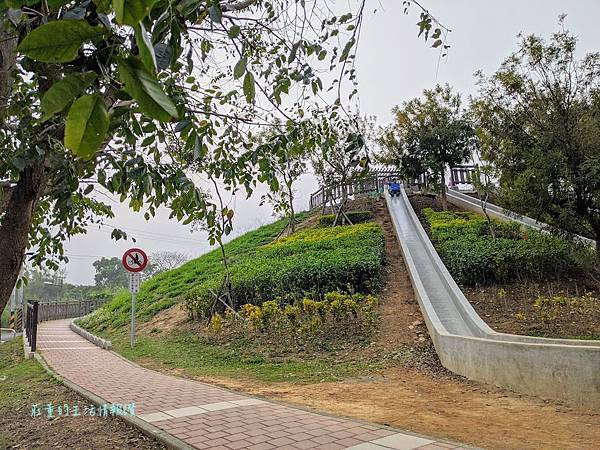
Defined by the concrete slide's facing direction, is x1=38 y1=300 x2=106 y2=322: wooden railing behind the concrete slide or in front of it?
behind

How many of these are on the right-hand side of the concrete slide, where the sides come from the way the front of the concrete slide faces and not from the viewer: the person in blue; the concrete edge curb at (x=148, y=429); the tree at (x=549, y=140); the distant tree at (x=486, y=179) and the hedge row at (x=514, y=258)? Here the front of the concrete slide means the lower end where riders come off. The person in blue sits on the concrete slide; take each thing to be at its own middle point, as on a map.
1

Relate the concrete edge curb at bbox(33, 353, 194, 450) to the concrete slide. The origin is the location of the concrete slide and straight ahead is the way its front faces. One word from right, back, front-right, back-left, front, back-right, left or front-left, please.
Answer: right

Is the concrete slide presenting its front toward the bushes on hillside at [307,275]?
no

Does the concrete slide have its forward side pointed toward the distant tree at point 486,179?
no

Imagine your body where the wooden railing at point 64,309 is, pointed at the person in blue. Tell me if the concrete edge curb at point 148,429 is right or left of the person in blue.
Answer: right

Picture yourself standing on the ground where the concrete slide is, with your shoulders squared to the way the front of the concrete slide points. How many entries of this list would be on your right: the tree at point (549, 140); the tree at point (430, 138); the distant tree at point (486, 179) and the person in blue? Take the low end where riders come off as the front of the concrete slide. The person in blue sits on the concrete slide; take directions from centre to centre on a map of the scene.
0

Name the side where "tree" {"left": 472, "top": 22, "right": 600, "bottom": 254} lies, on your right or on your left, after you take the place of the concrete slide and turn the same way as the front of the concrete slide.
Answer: on your left

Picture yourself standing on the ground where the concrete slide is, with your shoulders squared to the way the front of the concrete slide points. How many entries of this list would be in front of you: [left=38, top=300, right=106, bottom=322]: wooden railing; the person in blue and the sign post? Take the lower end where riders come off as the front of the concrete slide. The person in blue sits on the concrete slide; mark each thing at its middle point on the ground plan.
0

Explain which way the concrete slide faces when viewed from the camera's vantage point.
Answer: facing the viewer and to the right of the viewer

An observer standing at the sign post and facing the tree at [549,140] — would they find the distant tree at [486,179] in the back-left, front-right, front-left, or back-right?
front-left

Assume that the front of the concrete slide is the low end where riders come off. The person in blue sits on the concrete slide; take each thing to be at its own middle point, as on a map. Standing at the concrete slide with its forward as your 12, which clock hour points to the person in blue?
The person in blue is roughly at 7 o'clock from the concrete slide.

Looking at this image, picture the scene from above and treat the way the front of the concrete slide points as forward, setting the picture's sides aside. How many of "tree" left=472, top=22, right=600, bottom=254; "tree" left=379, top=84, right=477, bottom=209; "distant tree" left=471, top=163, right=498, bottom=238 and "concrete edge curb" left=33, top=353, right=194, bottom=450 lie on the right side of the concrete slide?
1

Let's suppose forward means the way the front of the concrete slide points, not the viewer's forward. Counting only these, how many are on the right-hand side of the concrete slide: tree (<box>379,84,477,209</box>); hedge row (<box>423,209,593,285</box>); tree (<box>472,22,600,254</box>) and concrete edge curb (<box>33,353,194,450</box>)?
1

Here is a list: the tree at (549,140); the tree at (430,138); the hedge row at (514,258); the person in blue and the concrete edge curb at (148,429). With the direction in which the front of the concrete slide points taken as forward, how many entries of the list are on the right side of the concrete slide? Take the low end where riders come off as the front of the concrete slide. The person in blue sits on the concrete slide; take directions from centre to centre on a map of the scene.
1
